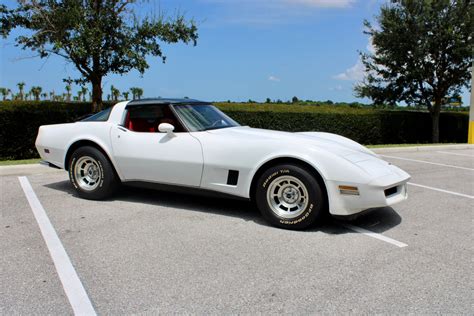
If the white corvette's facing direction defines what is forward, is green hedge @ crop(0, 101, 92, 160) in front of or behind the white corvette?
behind

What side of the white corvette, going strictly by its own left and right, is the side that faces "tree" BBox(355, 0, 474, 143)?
left

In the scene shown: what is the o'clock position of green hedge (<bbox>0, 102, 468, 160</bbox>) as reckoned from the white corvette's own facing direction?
The green hedge is roughly at 8 o'clock from the white corvette.

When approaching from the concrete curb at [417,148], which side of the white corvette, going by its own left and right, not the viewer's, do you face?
left

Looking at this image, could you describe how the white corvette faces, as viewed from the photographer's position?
facing the viewer and to the right of the viewer
